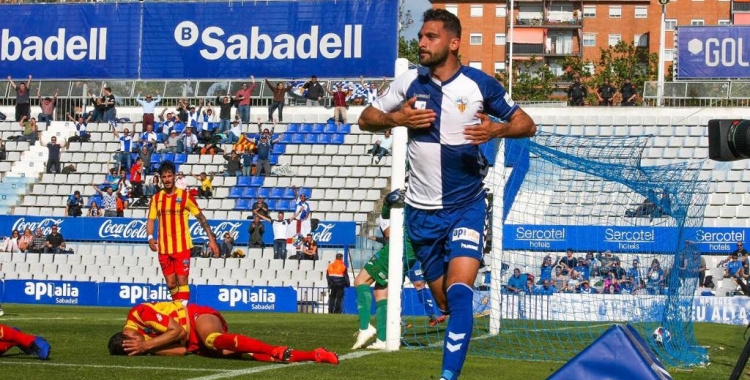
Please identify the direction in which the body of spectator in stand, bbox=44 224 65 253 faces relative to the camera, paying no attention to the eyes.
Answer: toward the camera

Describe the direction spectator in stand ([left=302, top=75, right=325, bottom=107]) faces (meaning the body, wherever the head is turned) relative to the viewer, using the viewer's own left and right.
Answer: facing the viewer

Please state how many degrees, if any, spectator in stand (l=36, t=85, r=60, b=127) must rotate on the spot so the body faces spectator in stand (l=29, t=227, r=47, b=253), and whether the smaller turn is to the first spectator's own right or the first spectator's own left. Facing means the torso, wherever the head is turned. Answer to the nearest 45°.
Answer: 0° — they already face them

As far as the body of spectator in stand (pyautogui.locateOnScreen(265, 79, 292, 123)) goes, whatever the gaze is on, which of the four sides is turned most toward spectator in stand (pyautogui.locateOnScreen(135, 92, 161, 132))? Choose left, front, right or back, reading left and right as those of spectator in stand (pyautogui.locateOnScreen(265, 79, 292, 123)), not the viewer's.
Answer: right

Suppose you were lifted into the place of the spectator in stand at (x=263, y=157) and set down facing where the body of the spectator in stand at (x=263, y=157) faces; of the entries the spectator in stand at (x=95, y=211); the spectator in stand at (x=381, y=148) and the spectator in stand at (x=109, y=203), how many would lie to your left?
1

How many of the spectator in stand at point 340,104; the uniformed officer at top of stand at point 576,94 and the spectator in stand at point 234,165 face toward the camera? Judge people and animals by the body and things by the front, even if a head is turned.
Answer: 3

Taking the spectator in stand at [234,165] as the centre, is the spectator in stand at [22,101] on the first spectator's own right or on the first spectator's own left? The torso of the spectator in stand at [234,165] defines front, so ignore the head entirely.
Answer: on the first spectator's own right

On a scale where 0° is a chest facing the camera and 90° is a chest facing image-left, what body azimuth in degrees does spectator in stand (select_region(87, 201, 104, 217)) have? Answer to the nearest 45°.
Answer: approximately 0°

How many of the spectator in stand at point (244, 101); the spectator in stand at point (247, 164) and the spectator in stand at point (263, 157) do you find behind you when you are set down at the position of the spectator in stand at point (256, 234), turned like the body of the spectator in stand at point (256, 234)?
3

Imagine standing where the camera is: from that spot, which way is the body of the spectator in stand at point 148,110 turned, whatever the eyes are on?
toward the camera

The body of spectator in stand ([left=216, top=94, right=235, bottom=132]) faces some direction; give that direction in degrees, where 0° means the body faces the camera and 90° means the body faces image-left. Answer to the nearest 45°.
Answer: approximately 0°

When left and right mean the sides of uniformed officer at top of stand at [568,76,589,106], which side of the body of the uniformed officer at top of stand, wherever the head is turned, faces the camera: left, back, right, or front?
front
